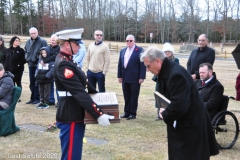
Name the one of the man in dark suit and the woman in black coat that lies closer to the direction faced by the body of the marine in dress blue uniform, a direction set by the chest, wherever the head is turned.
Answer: the man in dark suit

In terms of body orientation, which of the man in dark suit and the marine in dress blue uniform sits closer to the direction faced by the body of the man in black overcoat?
the marine in dress blue uniform

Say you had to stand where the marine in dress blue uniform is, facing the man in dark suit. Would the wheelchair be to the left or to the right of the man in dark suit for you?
right

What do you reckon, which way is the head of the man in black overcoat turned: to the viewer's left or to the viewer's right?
to the viewer's left

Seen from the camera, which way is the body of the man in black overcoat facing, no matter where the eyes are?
to the viewer's left

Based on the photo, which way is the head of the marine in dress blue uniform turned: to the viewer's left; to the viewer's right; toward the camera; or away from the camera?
to the viewer's right

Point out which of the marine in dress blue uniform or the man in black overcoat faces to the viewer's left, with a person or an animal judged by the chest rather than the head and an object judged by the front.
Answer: the man in black overcoat

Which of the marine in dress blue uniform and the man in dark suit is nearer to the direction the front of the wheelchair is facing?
the marine in dress blue uniform

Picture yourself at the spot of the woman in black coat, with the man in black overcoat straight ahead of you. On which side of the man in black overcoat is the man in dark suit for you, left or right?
left

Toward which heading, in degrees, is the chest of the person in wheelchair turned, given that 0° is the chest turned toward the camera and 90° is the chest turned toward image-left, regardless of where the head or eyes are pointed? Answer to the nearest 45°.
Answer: approximately 45°

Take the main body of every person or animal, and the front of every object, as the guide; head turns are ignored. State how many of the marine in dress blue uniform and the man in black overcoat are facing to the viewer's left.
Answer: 1

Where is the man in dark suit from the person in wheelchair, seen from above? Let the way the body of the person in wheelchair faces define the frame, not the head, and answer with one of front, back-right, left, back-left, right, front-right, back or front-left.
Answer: right

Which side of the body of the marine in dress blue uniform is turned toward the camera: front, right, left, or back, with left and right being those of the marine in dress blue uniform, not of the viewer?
right

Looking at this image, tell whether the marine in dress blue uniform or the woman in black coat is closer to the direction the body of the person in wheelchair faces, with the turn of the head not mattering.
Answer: the marine in dress blue uniform
